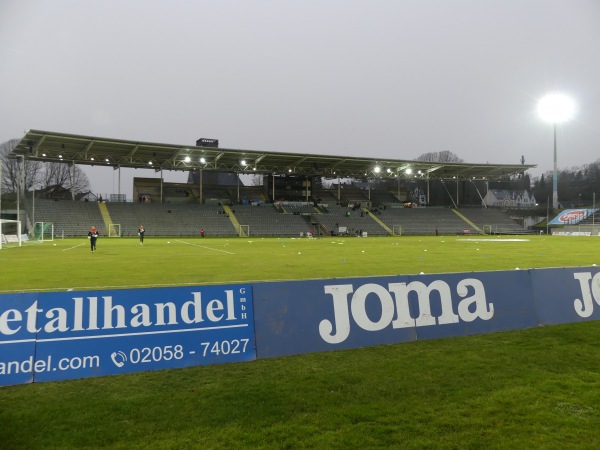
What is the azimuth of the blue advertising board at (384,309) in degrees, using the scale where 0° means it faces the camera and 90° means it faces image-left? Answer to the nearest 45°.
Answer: approximately 315°

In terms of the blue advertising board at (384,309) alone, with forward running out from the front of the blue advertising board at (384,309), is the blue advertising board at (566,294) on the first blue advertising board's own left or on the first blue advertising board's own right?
on the first blue advertising board's own left

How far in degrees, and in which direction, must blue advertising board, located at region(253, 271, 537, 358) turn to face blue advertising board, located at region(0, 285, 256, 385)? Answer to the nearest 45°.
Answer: approximately 90° to its right
